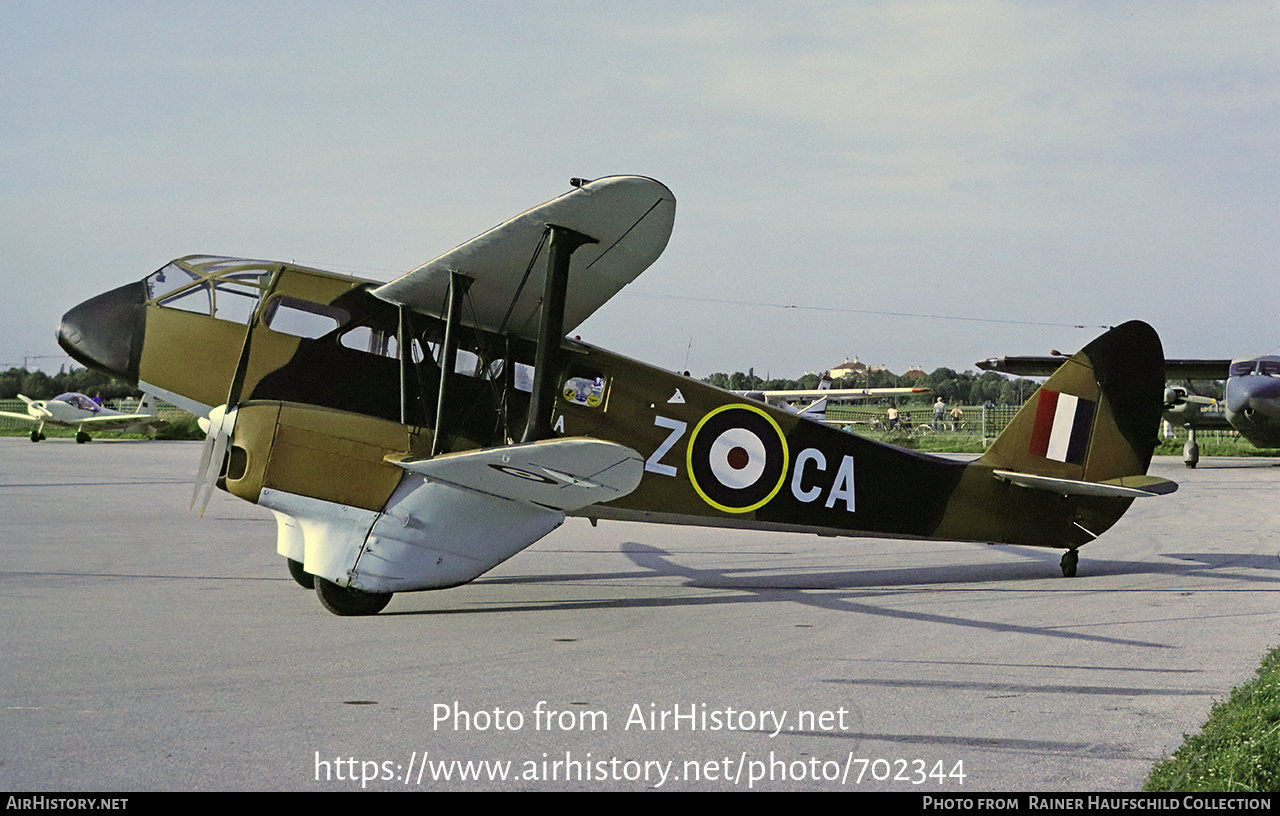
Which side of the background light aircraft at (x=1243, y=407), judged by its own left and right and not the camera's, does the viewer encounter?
front

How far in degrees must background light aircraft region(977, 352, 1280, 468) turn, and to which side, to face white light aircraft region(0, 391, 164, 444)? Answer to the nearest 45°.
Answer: approximately 90° to its right
